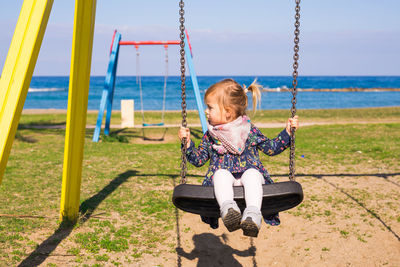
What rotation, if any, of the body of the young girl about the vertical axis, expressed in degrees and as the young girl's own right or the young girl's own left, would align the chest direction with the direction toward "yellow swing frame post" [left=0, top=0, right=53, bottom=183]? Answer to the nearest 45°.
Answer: approximately 90° to the young girl's own right

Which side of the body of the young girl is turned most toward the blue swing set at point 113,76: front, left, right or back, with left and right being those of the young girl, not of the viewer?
back

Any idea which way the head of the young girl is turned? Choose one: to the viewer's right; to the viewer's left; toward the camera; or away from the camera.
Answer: to the viewer's left

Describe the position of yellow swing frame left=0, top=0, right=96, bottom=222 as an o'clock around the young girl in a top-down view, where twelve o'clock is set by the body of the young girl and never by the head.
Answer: The yellow swing frame is roughly at 4 o'clock from the young girl.

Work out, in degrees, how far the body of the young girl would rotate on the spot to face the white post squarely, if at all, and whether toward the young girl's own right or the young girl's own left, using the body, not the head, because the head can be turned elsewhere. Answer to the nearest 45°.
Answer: approximately 180°

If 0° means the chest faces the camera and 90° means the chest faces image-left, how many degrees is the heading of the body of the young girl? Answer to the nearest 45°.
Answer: approximately 0°
